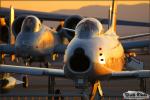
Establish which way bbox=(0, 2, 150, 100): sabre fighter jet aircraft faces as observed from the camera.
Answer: facing the viewer
